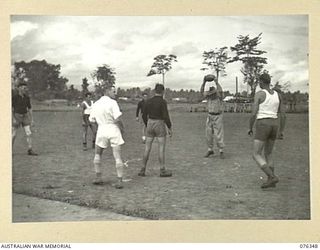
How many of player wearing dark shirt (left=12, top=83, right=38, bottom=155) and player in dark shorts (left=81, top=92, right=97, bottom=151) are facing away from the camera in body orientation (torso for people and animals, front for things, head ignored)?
0

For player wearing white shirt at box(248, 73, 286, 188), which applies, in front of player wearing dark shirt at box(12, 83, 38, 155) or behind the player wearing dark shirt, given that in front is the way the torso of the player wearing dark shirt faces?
in front

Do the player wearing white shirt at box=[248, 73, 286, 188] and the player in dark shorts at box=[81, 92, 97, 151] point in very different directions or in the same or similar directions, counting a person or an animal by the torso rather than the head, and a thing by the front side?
very different directions

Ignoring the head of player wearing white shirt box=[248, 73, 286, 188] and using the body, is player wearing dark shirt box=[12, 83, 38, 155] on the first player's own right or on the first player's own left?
on the first player's own left

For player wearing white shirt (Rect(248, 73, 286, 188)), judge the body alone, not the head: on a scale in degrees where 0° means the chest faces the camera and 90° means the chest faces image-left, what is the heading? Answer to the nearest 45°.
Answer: approximately 135°

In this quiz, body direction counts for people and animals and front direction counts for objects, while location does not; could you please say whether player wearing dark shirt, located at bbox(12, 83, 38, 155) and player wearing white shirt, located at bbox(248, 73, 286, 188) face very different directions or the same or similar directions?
very different directions

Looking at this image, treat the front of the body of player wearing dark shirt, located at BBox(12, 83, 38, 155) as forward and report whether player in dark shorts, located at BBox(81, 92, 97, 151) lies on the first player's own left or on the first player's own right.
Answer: on the first player's own left

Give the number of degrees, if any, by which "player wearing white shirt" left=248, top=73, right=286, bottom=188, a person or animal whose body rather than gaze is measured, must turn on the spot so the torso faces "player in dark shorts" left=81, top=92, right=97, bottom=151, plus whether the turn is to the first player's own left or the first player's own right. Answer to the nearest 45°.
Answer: approximately 45° to the first player's own left
